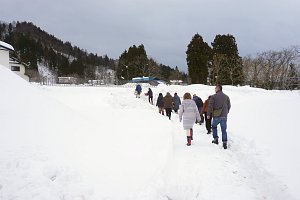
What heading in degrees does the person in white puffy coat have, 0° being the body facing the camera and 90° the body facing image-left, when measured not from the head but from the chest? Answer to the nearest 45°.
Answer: approximately 180°
